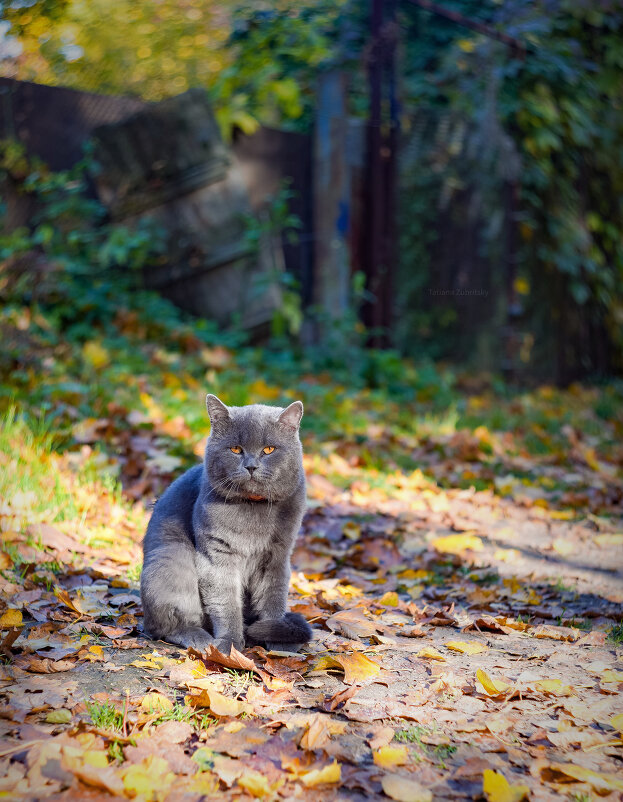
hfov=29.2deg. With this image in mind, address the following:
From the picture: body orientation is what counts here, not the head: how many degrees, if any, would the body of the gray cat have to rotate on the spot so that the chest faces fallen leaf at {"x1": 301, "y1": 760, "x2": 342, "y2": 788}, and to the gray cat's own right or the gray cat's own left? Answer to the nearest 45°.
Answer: approximately 45° to the gray cat's own right

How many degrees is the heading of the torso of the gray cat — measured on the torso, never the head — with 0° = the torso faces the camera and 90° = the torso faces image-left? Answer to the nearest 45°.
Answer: approximately 315°

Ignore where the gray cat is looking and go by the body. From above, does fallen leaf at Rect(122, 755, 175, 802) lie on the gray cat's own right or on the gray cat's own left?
on the gray cat's own right

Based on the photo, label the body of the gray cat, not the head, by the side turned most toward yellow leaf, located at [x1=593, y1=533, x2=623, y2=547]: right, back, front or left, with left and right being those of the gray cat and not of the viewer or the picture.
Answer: left

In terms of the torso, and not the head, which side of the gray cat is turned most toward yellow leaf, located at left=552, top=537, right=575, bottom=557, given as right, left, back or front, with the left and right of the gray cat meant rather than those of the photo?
left
